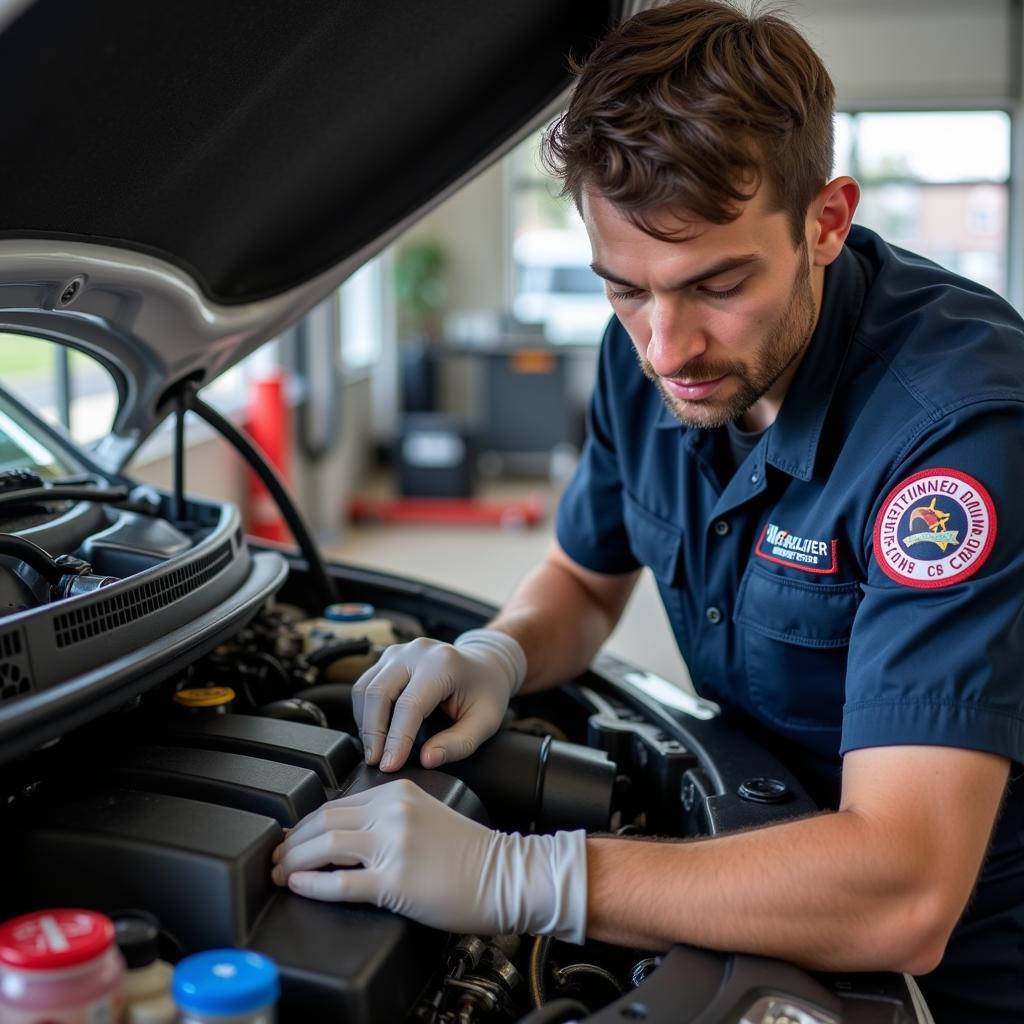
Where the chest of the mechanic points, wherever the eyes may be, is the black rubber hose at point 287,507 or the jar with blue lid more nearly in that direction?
the jar with blue lid

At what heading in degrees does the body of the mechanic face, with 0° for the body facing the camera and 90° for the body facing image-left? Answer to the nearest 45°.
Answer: approximately 45°

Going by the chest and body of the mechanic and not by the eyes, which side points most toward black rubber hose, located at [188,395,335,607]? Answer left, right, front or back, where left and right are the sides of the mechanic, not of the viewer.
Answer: right
